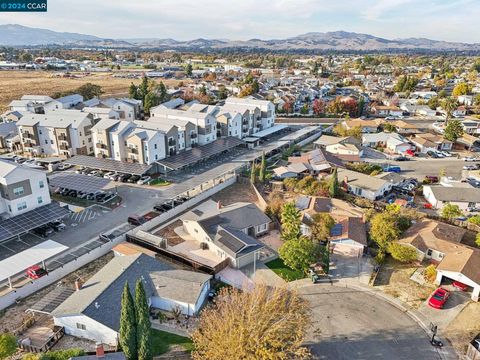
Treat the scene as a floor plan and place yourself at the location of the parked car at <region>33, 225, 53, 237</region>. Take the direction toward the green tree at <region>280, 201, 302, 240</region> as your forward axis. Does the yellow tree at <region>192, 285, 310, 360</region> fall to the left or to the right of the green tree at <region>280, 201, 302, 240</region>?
right

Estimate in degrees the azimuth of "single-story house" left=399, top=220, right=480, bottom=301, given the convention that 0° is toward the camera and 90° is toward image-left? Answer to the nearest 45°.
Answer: approximately 45°

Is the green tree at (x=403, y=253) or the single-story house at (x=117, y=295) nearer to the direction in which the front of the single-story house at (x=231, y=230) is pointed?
the green tree

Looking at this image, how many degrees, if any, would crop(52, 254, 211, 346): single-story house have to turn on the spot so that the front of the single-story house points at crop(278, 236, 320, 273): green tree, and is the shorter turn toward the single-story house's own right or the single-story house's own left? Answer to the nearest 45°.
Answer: approximately 45° to the single-story house's own left

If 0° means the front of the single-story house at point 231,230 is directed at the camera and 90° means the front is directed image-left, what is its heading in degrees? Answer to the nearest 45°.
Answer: approximately 315°

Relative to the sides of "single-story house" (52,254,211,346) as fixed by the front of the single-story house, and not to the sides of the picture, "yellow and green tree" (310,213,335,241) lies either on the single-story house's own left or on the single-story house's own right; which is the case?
on the single-story house's own left
